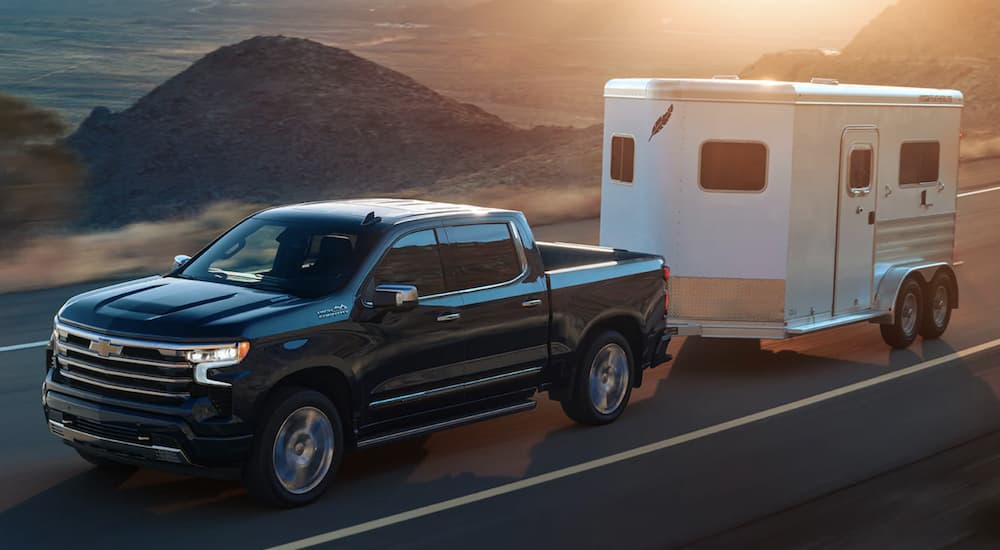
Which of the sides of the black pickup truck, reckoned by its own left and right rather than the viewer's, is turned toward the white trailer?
back

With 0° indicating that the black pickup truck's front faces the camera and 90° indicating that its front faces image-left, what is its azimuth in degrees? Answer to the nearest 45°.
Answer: approximately 45°

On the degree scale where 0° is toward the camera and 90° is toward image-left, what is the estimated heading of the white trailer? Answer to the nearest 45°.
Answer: approximately 45°

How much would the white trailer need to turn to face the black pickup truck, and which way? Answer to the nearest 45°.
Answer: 0° — it already faces it
